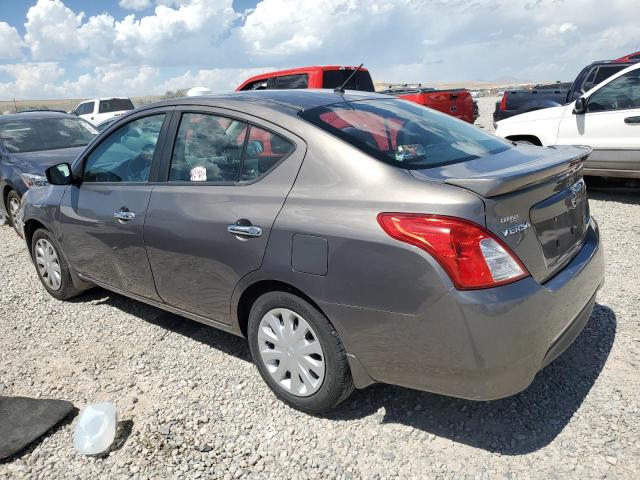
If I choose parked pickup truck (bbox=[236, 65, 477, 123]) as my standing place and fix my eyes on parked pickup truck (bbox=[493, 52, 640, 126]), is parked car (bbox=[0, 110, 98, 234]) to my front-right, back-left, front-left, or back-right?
back-right

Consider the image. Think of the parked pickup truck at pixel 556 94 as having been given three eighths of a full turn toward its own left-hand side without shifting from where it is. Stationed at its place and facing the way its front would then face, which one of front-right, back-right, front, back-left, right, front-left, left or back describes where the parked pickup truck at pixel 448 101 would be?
front

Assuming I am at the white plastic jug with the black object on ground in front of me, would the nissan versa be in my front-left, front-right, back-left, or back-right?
back-right

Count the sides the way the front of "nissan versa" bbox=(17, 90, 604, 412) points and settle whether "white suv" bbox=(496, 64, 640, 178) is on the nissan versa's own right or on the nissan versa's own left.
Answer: on the nissan versa's own right

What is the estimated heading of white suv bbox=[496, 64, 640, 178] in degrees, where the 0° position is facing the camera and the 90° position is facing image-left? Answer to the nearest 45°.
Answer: approximately 90°

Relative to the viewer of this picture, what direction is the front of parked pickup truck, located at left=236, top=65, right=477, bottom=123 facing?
facing away from the viewer and to the left of the viewer

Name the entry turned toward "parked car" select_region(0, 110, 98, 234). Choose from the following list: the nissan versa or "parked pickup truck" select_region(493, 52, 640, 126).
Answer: the nissan versa

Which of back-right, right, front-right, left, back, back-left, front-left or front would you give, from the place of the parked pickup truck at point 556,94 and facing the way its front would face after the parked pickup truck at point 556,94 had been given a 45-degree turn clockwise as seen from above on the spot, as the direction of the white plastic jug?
right

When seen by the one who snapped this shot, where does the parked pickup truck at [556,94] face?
facing away from the viewer and to the right of the viewer

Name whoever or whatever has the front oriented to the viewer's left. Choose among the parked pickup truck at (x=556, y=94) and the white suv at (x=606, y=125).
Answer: the white suv

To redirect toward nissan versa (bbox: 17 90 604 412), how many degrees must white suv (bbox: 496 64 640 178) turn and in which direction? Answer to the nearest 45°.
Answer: approximately 90° to its left
